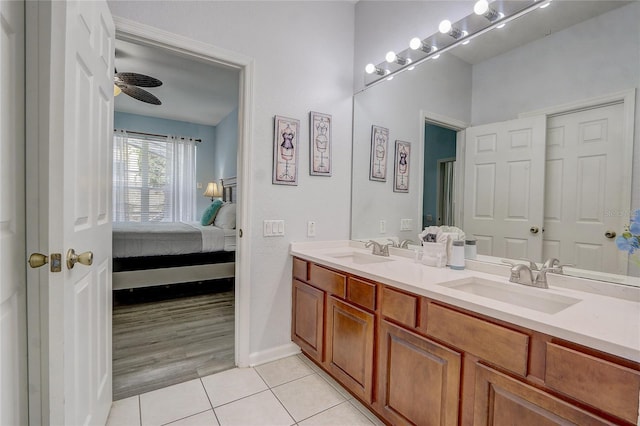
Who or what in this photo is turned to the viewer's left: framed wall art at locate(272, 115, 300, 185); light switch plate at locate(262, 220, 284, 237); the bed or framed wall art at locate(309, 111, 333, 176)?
the bed

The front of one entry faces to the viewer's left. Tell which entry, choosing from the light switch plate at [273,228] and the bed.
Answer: the bed

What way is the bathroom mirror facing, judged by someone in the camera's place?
facing the viewer and to the left of the viewer

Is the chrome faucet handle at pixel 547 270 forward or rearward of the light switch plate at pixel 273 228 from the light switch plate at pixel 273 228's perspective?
forward

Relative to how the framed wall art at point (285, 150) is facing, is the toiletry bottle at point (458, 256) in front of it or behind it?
in front

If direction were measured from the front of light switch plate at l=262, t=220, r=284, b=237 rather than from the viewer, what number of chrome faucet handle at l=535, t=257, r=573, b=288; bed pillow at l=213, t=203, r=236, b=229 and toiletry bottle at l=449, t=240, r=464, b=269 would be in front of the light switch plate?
2

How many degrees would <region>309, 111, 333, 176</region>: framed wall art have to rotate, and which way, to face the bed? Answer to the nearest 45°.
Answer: approximately 180°

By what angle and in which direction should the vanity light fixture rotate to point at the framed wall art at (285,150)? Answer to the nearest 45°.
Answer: approximately 45° to its right

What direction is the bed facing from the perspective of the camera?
to the viewer's left

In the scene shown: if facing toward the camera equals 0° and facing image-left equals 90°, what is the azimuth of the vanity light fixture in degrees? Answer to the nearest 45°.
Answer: approximately 45°

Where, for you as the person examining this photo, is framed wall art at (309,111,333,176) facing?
facing the viewer and to the right of the viewer

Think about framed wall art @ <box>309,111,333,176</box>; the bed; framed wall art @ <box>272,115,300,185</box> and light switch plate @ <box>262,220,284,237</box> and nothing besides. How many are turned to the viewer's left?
1

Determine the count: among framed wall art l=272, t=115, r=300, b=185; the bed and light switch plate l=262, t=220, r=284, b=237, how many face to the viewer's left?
1

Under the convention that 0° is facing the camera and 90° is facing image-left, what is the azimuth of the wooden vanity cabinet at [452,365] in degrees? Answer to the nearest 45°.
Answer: approximately 45°

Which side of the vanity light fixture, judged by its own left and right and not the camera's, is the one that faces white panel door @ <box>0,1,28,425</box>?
front
